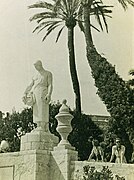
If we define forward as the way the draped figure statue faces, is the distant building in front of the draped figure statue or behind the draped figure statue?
behind

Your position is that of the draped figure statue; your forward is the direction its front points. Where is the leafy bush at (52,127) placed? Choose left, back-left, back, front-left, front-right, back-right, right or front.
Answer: back-right

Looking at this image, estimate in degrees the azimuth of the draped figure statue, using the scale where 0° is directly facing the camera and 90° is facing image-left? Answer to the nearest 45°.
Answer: approximately 45°

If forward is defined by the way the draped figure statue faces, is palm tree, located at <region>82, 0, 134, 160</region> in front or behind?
behind
